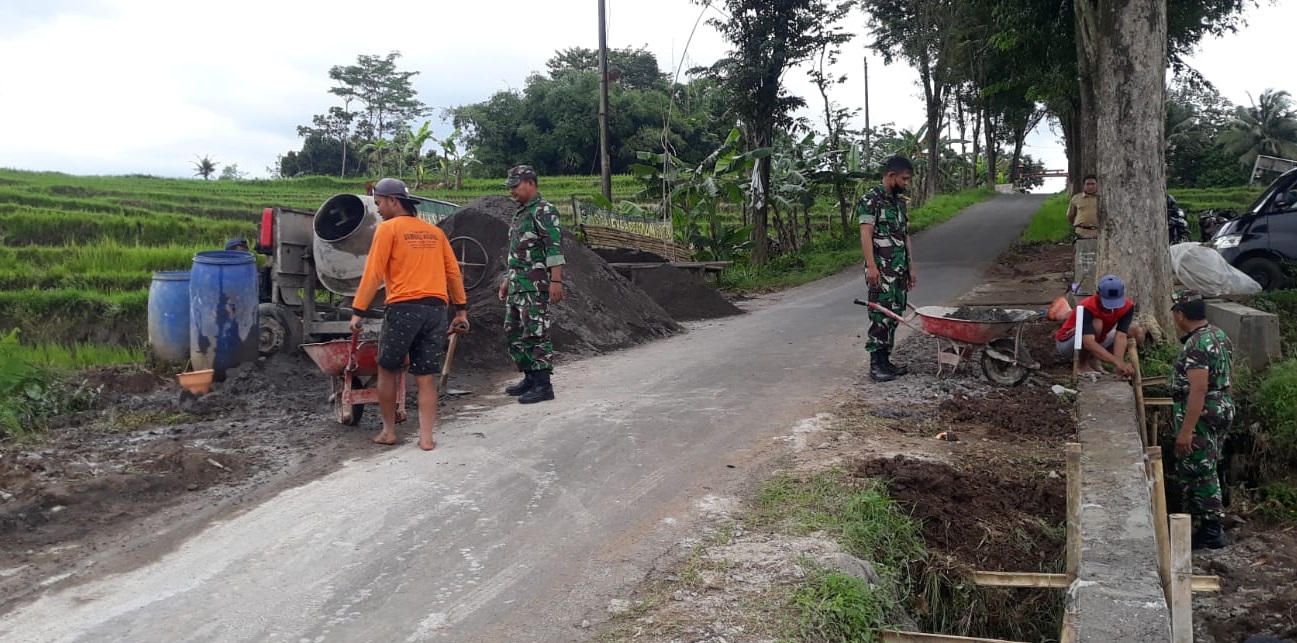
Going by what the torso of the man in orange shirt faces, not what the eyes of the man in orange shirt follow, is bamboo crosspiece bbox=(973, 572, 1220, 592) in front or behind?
behind

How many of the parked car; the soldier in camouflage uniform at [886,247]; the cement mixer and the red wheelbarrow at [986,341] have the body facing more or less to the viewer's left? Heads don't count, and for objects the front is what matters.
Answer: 1

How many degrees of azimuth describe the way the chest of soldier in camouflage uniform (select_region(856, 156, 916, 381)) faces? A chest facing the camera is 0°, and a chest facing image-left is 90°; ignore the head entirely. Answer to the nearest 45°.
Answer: approximately 315°

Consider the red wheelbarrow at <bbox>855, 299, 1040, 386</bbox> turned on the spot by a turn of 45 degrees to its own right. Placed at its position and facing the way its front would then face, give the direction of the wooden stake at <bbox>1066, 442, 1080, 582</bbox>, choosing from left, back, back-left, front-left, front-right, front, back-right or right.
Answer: front

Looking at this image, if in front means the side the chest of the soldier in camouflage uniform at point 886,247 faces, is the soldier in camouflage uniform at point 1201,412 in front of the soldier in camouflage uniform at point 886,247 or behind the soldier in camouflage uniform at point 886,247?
in front

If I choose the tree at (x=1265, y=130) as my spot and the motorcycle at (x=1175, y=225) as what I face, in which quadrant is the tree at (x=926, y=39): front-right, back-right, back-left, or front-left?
front-right

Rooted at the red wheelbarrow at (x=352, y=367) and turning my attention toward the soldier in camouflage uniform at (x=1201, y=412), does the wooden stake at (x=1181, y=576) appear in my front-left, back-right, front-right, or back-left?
front-right
